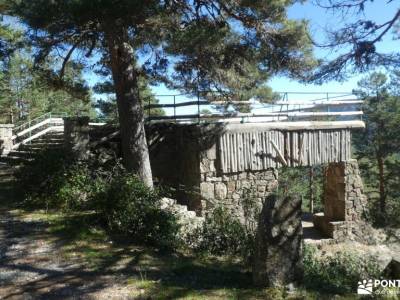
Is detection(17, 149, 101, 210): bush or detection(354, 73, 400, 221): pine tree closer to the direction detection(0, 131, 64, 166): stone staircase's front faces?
the bush

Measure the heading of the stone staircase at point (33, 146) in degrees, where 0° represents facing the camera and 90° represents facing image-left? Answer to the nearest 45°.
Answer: approximately 45°

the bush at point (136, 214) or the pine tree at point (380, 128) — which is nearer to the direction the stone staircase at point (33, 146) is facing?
the bush

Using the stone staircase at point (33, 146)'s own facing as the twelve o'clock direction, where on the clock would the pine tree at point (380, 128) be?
The pine tree is roughly at 7 o'clock from the stone staircase.

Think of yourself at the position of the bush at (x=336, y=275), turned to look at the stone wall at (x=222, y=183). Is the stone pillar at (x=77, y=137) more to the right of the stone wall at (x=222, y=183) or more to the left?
left

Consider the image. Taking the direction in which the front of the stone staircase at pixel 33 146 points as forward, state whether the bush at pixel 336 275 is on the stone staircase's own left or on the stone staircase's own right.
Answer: on the stone staircase's own left

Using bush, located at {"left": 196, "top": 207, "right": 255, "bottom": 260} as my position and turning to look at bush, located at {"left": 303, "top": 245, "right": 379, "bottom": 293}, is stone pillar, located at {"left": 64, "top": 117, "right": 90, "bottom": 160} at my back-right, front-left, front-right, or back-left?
back-left

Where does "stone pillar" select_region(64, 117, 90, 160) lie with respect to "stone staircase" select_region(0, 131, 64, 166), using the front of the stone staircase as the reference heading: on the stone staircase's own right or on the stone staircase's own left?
on the stone staircase's own left

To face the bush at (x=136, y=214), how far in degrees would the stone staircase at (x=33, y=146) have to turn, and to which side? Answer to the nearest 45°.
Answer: approximately 45° to its left

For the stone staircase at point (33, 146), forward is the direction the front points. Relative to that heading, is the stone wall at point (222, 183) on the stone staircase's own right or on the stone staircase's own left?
on the stone staircase's own left

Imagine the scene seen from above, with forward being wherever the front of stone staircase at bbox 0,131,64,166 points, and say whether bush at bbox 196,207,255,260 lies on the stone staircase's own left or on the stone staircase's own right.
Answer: on the stone staircase's own left

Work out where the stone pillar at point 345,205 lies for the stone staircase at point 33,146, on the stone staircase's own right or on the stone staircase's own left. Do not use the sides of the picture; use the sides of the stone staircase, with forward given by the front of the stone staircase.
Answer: on the stone staircase's own left
